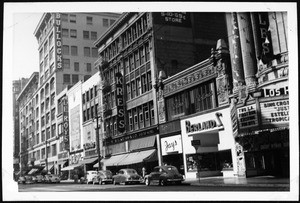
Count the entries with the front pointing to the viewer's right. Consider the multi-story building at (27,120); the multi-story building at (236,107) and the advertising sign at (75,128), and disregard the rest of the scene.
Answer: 0

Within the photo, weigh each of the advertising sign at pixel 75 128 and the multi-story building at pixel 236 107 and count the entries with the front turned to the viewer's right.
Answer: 0

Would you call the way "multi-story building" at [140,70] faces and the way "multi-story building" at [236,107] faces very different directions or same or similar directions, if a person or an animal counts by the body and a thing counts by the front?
same or similar directions

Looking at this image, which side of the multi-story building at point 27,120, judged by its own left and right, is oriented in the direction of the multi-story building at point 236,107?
left

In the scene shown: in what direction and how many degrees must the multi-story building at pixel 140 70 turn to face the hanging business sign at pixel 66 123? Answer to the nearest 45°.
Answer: approximately 90° to its right

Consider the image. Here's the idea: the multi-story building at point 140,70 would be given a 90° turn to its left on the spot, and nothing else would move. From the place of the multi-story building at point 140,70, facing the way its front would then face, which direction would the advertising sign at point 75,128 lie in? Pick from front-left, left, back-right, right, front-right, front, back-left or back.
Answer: back

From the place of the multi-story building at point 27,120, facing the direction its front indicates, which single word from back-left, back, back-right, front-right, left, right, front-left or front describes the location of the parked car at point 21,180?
front-left

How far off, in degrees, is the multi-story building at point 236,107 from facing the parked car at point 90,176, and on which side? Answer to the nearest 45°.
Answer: approximately 90° to its right

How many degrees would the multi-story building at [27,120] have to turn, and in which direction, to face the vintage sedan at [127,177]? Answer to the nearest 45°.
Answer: approximately 90° to its left

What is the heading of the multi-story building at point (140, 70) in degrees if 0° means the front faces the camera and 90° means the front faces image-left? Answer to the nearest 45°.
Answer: approximately 45°

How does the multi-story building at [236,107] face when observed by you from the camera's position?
facing the viewer and to the left of the viewer
